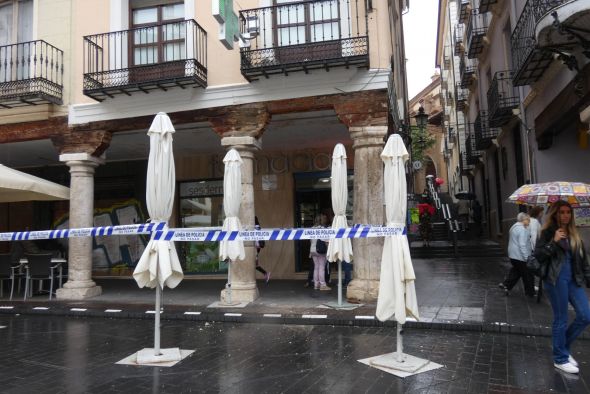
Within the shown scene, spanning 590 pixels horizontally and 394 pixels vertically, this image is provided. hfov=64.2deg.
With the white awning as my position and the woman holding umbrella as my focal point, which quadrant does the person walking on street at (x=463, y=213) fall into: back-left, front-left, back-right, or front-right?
front-left

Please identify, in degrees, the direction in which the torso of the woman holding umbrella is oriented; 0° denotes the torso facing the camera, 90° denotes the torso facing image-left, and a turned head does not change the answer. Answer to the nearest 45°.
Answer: approximately 315°

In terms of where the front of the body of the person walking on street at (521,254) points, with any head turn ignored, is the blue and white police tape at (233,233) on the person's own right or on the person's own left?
on the person's own right

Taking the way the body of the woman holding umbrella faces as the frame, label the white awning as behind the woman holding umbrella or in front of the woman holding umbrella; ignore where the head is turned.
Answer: behind

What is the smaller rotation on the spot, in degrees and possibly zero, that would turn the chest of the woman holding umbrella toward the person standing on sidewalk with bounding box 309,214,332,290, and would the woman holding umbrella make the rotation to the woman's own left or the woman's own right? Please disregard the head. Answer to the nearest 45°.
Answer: approximately 180°

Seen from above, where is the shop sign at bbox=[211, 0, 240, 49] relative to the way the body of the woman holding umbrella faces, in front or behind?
behind

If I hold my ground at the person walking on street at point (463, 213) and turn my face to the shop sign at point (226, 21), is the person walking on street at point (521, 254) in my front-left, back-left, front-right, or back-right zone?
front-left
